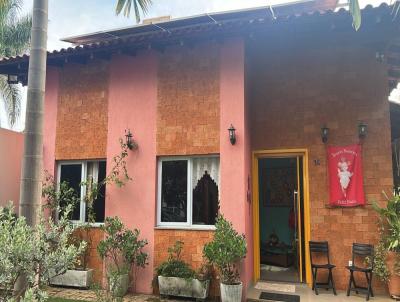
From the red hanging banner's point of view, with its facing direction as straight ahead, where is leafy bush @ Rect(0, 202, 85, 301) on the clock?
The leafy bush is roughly at 1 o'clock from the red hanging banner.

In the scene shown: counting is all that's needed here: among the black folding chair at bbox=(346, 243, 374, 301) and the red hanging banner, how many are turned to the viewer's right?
0

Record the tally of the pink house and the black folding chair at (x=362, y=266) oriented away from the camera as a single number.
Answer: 0

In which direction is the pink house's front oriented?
toward the camera

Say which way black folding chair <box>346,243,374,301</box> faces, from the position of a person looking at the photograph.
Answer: facing the viewer and to the left of the viewer

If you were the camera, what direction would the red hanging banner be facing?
facing the viewer
